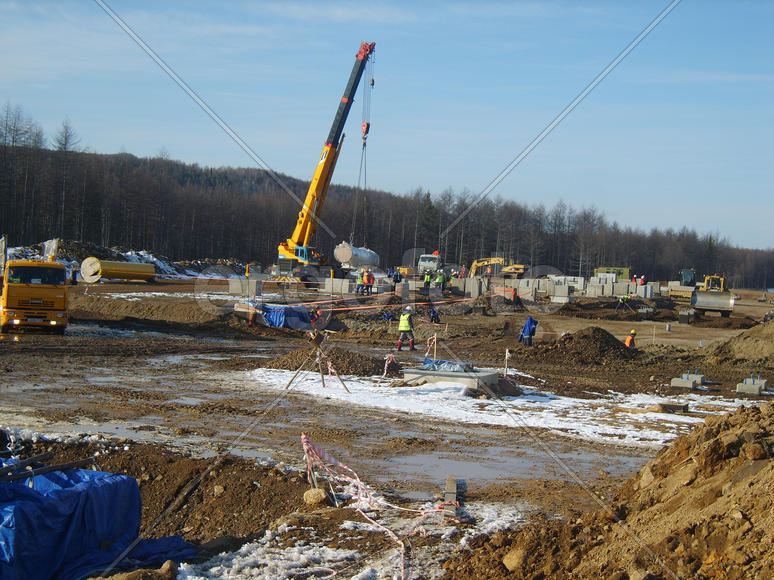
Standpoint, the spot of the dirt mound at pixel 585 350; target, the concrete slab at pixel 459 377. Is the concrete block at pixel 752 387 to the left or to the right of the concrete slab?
left

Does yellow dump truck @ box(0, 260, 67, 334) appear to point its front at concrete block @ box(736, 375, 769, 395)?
no

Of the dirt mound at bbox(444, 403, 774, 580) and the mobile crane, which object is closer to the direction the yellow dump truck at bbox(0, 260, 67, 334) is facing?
the dirt mound

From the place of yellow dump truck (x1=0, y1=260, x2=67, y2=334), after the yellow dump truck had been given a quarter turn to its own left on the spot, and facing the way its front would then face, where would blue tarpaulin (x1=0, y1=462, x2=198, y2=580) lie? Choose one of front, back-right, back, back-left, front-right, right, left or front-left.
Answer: right

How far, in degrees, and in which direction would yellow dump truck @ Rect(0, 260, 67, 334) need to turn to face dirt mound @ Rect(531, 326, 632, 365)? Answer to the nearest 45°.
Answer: approximately 90° to its left

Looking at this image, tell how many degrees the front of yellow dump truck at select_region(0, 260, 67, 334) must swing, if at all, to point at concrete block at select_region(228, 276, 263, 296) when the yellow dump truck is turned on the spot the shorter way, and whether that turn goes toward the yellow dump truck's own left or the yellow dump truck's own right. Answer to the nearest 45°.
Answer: approximately 135° to the yellow dump truck's own left

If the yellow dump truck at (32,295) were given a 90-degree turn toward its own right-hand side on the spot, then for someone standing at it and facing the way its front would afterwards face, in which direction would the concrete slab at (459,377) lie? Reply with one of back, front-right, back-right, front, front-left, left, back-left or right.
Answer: back-left

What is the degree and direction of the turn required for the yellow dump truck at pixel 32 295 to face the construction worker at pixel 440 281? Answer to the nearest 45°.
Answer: approximately 135° to its left

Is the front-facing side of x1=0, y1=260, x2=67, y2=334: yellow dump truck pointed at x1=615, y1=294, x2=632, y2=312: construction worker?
no

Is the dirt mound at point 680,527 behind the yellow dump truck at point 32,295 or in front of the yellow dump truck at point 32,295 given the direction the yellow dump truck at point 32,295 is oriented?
in front

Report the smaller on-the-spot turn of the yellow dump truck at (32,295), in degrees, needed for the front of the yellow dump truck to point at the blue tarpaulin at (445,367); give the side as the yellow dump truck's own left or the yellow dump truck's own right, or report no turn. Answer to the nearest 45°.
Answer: approximately 45° to the yellow dump truck's own left

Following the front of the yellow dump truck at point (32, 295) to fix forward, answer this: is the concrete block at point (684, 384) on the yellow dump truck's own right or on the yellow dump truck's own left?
on the yellow dump truck's own left

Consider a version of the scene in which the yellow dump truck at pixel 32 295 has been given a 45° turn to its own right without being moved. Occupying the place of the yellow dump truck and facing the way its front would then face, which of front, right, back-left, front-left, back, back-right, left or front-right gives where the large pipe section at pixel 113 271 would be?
back-right

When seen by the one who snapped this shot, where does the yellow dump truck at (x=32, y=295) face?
facing the viewer

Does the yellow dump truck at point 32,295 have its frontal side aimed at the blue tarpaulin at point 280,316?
no
